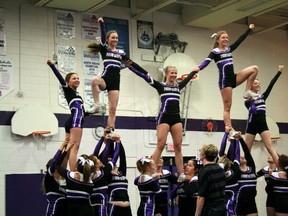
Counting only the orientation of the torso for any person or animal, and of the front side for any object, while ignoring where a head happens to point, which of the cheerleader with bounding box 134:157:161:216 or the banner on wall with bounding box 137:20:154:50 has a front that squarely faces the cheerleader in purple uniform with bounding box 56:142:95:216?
the banner on wall

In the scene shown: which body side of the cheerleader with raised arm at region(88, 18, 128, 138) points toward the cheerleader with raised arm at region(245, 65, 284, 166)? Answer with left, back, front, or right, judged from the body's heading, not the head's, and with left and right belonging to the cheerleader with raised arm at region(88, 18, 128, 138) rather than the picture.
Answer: left

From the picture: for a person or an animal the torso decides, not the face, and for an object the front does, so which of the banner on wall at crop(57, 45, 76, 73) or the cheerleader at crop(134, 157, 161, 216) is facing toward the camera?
the banner on wall

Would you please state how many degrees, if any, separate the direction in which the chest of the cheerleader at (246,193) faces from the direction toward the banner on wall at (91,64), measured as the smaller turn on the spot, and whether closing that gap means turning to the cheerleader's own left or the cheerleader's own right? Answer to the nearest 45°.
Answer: approximately 135° to the cheerleader's own right

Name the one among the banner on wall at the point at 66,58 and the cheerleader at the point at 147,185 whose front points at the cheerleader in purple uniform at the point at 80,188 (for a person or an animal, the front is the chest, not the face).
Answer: the banner on wall

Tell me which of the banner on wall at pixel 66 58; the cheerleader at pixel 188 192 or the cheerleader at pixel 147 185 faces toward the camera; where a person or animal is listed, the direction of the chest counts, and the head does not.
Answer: the banner on wall

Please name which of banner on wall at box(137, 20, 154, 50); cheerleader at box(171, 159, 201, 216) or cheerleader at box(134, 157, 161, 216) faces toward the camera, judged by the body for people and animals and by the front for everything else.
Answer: the banner on wall

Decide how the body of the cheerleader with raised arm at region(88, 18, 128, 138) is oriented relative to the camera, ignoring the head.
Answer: toward the camera

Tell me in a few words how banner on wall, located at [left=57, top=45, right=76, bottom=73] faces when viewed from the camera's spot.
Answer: facing the viewer

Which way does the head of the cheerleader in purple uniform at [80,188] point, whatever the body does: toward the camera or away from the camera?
away from the camera

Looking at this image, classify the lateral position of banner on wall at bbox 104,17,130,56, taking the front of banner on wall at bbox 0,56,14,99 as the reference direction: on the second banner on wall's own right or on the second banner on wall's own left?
on the second banner on wall's own left

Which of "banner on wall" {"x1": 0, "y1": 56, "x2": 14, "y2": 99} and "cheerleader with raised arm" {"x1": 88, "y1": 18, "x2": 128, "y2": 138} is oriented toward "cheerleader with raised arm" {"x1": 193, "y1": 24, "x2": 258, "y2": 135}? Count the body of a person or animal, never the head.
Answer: the banner on wall
